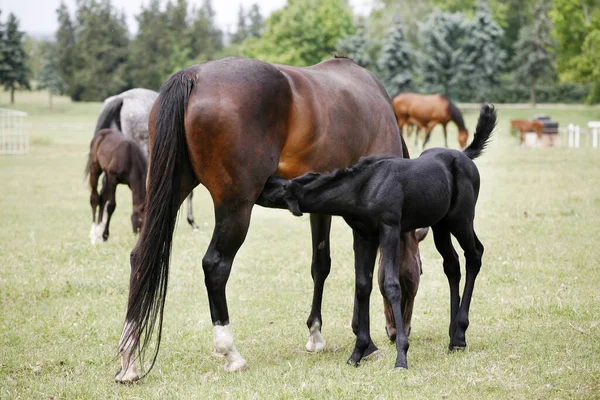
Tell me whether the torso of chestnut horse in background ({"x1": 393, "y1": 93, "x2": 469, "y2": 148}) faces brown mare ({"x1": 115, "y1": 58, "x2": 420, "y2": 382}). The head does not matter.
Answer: no

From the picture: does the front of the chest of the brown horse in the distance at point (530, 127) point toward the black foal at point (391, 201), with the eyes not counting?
no

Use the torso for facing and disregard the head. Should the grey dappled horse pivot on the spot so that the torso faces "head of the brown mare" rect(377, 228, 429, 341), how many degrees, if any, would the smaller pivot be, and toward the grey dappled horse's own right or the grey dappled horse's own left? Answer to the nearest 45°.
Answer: approximately 135° to the grey dappled horse's own right

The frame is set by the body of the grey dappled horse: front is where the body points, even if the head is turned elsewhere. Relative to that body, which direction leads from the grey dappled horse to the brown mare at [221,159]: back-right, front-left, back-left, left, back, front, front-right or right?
back-right

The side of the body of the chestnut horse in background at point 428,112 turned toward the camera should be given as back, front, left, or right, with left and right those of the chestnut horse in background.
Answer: right

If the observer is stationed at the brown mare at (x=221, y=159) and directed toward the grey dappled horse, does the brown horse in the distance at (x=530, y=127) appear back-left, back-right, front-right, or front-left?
front-right

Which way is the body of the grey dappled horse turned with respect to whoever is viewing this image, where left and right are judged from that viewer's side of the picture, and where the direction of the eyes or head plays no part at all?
facing away from the viewer and to the right of the viewer

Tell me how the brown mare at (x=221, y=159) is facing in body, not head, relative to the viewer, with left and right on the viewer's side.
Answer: facing away from the viewer and to the right of the viewer
